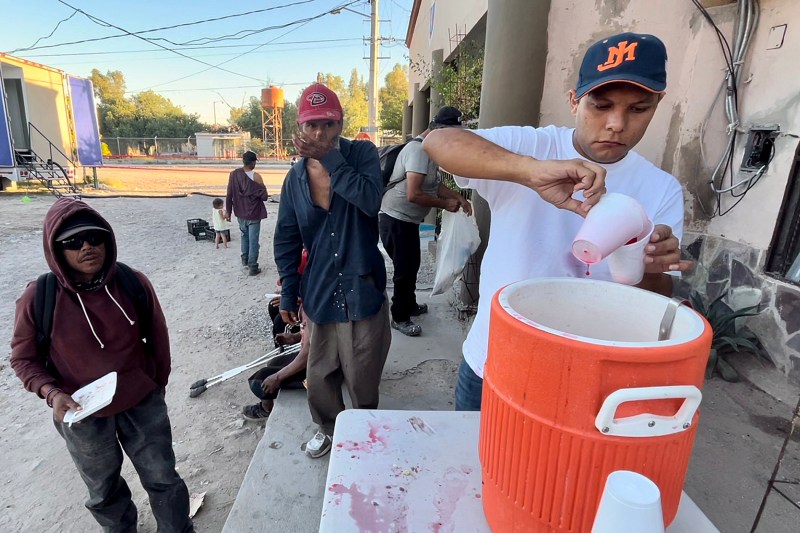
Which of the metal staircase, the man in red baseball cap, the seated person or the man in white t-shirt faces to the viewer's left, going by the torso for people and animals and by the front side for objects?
the seated person

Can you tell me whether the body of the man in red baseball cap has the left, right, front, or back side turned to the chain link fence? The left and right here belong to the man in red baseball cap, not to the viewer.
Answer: back

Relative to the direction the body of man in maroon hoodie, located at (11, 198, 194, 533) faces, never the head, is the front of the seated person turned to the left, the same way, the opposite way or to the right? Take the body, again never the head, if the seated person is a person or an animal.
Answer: to the right

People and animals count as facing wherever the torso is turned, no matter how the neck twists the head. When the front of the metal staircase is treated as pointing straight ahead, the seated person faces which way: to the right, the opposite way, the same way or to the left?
the opposite way

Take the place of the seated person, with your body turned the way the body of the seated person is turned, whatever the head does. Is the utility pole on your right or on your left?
on your right

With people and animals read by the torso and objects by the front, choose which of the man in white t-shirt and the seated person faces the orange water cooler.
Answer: the man in white t-shirt

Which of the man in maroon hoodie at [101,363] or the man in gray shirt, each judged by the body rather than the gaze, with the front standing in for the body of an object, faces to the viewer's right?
the man in gray shirt

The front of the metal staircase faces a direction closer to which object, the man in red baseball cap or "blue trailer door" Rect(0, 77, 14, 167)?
the man in red baseball cap

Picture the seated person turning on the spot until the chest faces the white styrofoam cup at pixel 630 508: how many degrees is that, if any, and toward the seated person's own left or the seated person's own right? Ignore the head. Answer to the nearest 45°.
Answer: approximately 90° to the seated person's own left

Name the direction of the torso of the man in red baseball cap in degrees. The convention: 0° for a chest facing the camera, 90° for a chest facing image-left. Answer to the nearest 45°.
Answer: approximately 0°

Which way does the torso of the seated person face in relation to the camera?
to the viewer's left

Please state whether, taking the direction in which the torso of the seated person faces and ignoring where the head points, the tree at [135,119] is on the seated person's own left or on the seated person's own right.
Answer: on the seated person's own right
